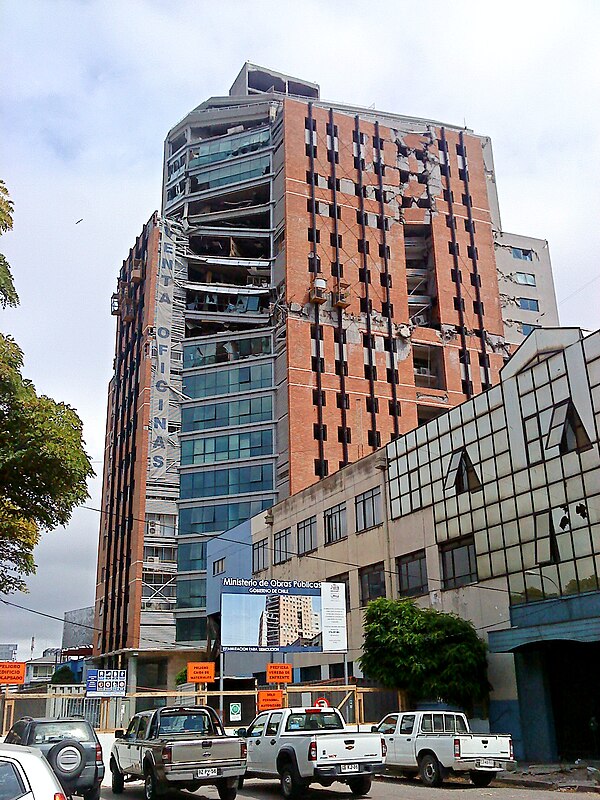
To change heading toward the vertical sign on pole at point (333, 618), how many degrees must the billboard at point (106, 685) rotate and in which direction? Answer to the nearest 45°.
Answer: approximately 135° to its left

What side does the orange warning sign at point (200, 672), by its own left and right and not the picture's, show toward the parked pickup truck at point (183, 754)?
front

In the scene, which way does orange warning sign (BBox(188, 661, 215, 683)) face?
toward the camera

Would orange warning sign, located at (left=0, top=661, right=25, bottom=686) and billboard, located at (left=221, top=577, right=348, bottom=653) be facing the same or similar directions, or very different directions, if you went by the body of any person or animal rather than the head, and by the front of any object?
same or similar directions

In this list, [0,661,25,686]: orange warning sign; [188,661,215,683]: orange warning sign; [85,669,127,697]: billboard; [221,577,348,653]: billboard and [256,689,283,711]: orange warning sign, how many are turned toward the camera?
5

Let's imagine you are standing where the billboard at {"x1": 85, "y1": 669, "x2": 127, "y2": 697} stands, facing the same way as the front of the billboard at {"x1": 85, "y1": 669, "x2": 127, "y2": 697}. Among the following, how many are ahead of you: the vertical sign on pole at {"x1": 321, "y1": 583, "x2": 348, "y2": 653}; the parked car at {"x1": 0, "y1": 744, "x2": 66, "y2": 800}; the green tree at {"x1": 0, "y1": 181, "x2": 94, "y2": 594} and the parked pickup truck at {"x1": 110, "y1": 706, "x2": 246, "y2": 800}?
3

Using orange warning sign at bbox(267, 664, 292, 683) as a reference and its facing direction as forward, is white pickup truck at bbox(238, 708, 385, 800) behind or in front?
in front

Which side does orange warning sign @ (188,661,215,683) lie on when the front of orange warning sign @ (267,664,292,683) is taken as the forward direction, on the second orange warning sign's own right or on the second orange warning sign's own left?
on the second orange warning sign's own right

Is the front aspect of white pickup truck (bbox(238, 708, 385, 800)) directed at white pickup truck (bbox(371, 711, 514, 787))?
no

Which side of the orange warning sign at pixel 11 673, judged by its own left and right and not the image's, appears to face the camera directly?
front

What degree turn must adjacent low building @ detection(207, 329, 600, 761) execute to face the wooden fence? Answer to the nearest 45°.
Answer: approximately 45° to its right

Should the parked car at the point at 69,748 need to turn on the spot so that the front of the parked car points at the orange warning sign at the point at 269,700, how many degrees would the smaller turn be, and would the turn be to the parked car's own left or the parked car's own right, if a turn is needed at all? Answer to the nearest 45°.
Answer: approximately 90° to the parked car's own right

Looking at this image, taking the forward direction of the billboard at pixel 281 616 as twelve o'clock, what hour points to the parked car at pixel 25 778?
The parked car is roughly at 12 o'clock from the billboard.

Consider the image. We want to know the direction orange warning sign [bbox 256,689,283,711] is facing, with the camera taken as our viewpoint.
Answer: facing the viewer

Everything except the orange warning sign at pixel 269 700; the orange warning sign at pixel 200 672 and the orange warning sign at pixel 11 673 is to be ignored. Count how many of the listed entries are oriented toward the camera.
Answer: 3

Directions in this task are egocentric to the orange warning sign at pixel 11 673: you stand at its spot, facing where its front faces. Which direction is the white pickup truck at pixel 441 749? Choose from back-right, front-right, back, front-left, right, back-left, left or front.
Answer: front-left

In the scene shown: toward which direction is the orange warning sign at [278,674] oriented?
toward the camera
